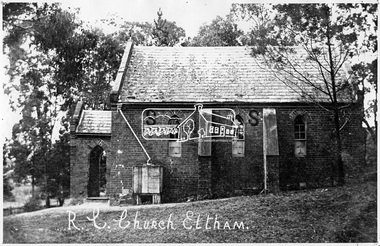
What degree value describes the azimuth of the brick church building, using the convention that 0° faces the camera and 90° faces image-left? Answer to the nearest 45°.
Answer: approximately 90°
